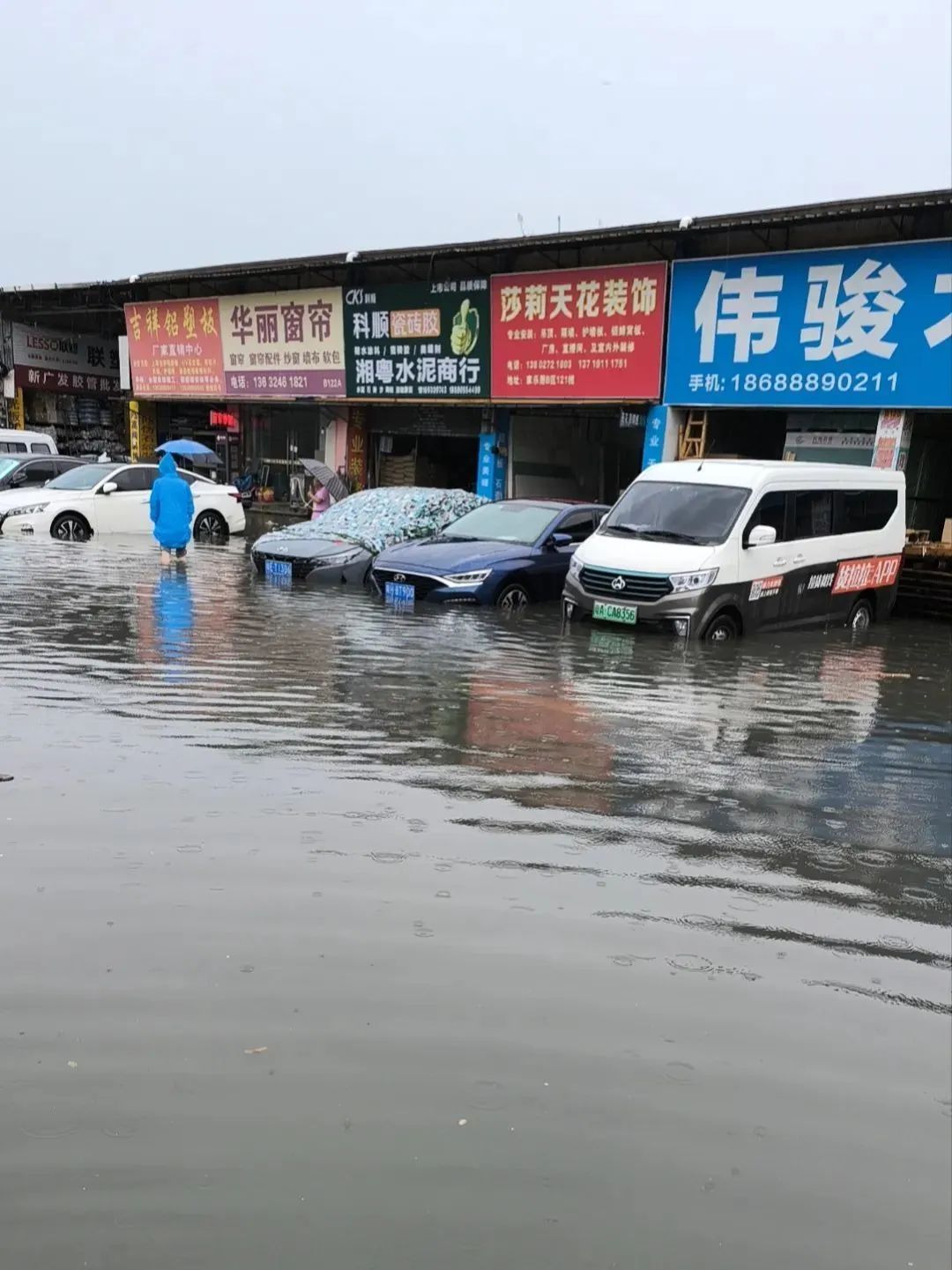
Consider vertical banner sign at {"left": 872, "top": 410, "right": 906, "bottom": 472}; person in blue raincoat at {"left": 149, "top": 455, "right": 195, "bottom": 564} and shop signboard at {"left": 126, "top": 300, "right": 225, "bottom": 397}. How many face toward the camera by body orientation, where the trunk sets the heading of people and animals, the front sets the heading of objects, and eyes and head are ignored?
2

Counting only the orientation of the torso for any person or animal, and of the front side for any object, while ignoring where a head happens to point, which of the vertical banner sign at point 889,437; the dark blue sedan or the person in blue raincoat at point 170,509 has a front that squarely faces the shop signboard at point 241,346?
the person in blue raincoat

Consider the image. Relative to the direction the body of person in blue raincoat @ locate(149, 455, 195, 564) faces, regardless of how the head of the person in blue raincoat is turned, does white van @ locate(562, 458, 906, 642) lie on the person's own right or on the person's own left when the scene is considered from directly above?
on the person's own right

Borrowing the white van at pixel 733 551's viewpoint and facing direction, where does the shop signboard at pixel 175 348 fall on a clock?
The shop signboard is roughly at 3 o'clock from the white van.

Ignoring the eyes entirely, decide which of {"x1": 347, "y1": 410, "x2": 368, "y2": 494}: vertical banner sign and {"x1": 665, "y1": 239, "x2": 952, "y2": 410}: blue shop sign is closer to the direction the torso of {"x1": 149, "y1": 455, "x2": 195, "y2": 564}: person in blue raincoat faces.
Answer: the vertical banner sign

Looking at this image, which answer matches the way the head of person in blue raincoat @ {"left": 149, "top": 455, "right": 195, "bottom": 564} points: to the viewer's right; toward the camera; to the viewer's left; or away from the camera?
away from the camera

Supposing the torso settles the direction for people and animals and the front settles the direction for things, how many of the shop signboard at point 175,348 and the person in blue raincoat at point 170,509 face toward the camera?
1

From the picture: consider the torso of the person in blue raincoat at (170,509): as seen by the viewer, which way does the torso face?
away from the camera

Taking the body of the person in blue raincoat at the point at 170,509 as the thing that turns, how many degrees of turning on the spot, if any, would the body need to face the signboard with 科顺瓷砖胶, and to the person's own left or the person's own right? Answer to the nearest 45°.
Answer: approximately 45° to the person's own right

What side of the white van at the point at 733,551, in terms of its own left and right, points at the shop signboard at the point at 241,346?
right

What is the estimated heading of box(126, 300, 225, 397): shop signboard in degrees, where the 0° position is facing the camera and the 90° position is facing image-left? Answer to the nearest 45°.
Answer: approximately 0°

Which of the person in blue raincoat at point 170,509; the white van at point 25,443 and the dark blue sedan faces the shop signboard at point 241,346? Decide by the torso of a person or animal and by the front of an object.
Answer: the person in blue raincoat
